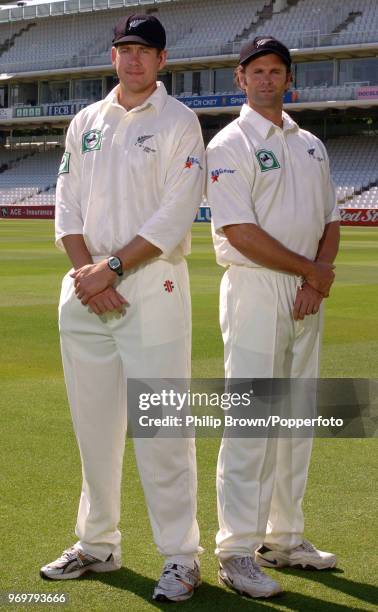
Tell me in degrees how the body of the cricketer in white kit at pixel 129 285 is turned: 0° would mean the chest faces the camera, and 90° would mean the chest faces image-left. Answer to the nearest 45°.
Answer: approximately 45°

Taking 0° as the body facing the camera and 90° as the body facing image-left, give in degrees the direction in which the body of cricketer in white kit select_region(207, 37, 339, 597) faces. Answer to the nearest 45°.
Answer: approximately 315°

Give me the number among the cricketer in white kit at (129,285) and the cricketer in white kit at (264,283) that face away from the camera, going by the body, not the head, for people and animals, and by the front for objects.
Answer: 0

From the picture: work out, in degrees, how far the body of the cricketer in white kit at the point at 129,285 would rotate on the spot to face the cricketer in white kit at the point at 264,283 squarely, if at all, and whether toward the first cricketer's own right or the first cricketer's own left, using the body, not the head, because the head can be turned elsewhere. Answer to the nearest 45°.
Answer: approximately 135° to the first cricketer's own left

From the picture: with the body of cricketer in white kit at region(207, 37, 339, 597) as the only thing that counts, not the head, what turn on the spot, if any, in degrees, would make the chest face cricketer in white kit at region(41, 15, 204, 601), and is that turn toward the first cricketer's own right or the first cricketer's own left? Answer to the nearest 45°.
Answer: approximately 135° to the first cricketer's own right
